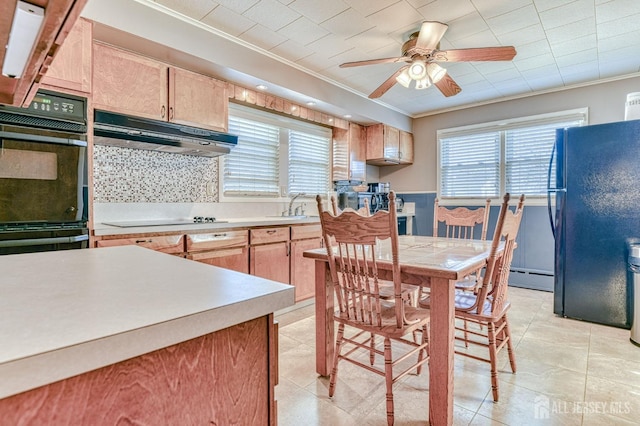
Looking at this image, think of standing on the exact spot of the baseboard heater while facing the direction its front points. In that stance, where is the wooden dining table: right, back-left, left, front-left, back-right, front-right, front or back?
front

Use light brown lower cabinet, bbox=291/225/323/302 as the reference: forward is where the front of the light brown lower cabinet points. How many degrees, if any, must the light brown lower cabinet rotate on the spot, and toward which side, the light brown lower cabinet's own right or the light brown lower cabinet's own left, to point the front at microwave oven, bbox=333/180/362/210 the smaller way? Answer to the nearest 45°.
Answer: approximately 90° to the light brown lower cabinet's own left

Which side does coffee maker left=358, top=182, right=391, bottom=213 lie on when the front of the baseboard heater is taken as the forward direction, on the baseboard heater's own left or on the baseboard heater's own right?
on the baseboard heater's own right

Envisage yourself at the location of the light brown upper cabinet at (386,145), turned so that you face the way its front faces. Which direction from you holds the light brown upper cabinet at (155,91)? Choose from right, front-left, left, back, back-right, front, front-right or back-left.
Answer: right

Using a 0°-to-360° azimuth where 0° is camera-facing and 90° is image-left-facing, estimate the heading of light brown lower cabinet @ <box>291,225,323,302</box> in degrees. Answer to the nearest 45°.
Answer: approximately 315°

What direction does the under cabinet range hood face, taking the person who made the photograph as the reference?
facing the viewer and to the right of the viewer

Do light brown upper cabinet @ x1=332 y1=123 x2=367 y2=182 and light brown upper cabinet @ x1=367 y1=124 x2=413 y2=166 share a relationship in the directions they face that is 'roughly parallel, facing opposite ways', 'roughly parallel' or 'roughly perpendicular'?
roughly parallel

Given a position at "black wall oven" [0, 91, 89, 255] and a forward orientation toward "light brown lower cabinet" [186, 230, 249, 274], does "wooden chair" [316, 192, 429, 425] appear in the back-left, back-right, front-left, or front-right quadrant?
front-right

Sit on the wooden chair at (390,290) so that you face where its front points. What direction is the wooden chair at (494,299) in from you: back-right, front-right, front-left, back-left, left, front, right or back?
front

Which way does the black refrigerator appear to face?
to the viewer's left
